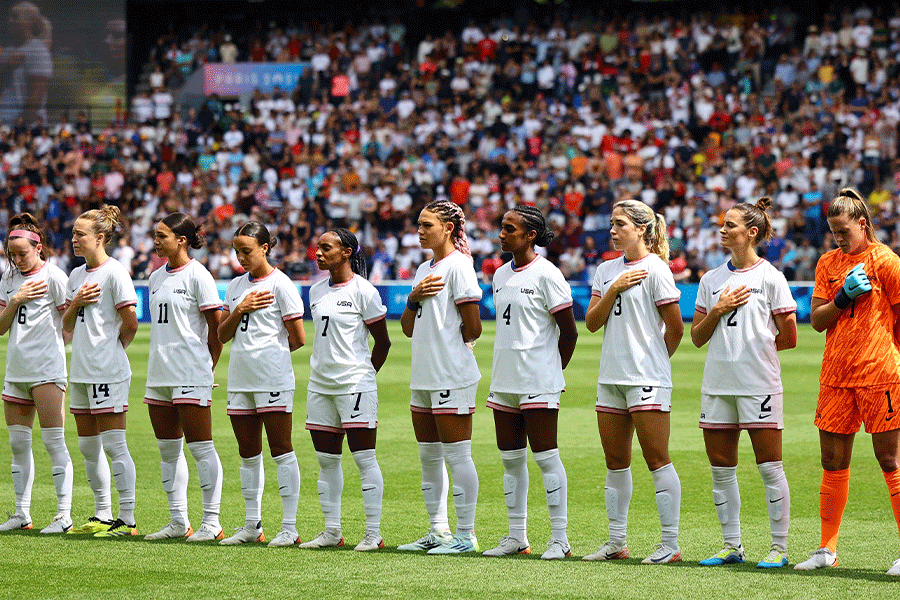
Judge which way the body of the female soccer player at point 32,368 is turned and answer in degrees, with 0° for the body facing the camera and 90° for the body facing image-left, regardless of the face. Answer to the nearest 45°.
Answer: approximately 45°

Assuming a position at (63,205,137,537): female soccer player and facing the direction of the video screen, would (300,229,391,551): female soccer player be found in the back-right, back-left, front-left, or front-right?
back-right

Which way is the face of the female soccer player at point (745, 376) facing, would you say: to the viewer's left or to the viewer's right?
to the viewer's left

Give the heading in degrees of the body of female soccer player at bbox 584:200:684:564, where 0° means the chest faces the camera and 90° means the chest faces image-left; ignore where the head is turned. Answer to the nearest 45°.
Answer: approximately 45°

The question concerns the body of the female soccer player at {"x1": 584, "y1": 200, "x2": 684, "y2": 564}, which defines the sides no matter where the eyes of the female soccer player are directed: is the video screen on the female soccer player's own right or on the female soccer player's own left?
on the female soccer player's own right

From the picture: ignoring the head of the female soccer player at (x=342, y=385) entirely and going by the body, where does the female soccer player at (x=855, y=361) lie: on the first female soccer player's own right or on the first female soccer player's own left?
on the first female soccer player's own left

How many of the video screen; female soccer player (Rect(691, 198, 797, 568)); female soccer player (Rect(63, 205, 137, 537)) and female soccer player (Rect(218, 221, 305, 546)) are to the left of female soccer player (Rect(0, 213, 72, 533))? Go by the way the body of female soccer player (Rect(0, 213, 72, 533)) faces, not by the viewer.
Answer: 3
